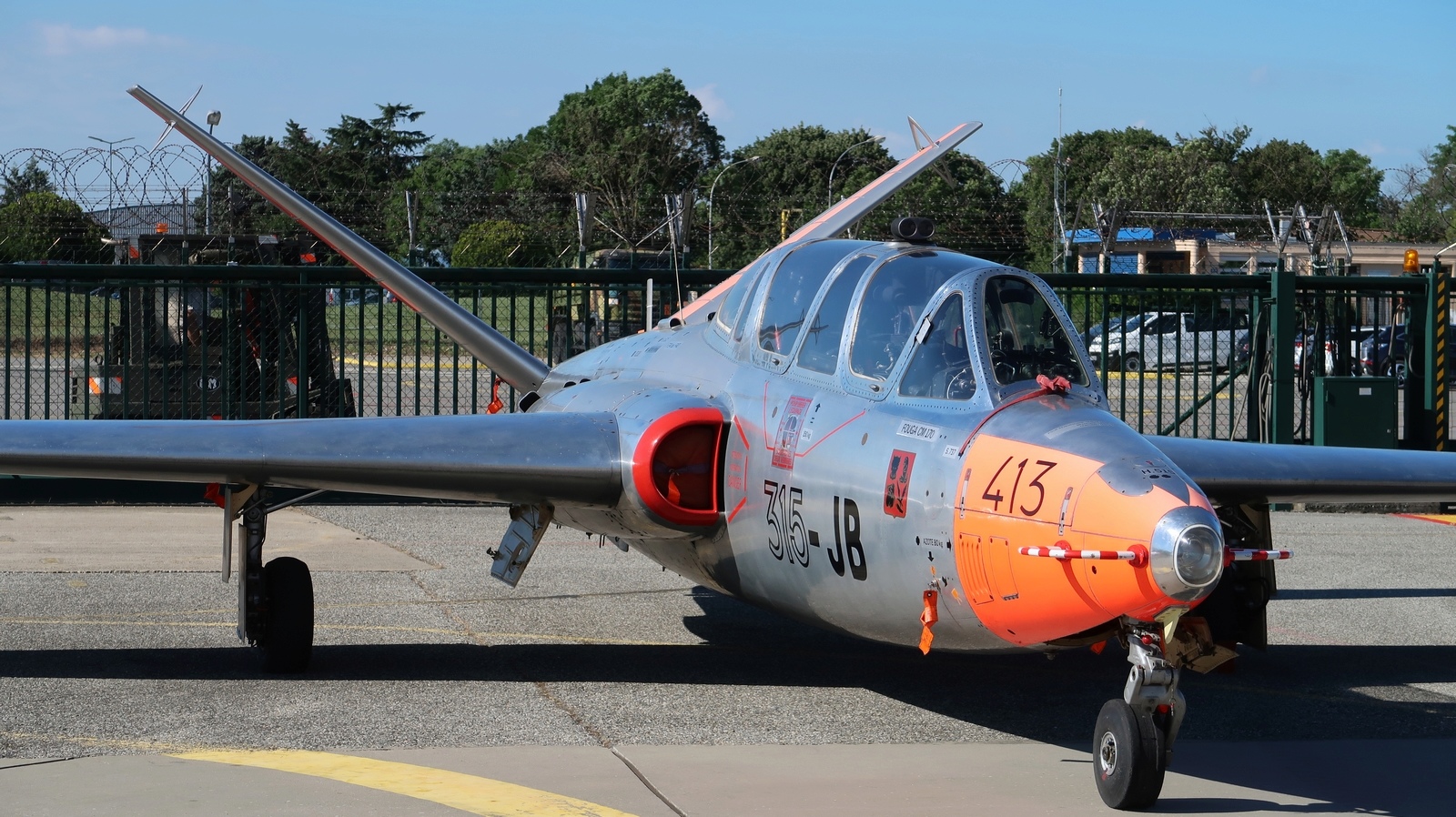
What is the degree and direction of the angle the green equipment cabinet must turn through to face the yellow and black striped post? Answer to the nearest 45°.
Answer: approximately 135° to its left

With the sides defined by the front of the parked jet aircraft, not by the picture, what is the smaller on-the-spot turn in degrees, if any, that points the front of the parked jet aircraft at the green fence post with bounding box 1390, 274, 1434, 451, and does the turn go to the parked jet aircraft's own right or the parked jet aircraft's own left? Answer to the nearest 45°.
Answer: approximately 90° to the parked jet aircraft's own left

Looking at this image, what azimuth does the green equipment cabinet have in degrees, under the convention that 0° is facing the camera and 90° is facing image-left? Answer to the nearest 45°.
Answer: approximately 0°

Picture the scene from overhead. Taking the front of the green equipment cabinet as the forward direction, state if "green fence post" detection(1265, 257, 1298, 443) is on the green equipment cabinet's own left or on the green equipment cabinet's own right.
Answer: on the green equipment cabinet's own right

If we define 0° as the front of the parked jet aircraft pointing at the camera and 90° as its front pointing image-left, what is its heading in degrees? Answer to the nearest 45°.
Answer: approximately 315°

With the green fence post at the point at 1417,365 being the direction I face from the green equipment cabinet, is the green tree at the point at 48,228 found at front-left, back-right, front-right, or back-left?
back-left

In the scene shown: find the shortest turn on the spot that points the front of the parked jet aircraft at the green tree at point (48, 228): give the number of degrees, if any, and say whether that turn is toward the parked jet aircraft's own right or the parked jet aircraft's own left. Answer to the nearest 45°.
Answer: approximately 180°
